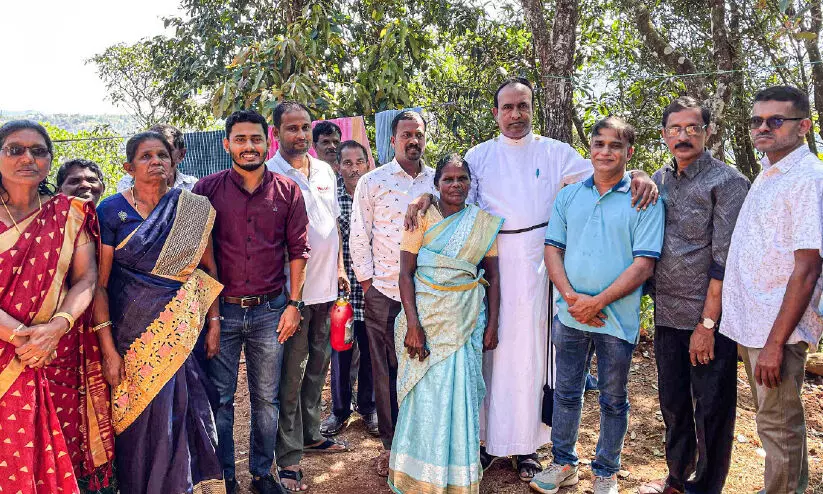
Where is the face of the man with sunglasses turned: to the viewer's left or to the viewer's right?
to the viewer's left

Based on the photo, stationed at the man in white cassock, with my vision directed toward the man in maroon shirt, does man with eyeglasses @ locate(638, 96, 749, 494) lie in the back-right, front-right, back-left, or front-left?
back-left

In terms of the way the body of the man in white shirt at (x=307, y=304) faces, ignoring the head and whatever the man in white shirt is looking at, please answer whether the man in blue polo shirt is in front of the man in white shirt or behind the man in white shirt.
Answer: in front

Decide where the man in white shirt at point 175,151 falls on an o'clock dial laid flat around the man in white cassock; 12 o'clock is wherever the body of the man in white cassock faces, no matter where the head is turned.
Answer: The man in white shirt is roughly at 3 o'clock from the man in white cassock.

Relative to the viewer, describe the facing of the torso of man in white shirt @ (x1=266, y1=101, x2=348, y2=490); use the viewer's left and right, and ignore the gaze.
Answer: facing the viewer and to the right of the viewer

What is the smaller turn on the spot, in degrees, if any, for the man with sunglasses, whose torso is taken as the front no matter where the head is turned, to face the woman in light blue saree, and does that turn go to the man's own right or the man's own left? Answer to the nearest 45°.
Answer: approximately 45° to the man's own right

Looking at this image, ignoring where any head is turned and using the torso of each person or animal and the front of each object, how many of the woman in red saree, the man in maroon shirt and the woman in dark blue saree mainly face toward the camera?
3

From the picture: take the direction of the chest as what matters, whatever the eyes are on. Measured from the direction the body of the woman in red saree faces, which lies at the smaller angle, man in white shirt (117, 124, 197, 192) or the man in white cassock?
the man in white cassock
